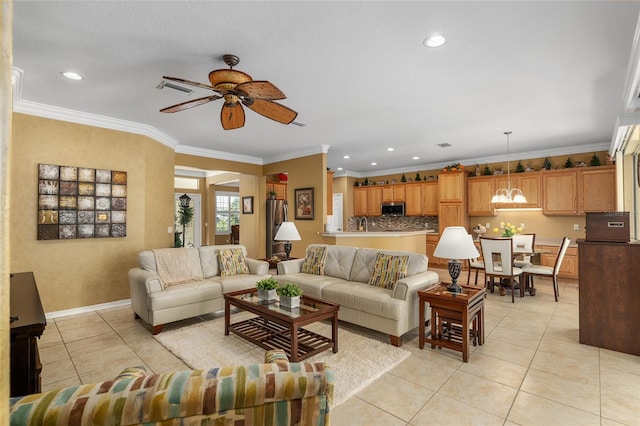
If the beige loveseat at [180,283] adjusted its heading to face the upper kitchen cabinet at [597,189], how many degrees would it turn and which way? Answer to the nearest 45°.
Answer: approximately 45° to its left

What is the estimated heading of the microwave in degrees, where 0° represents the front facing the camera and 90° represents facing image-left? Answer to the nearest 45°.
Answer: approximately 0°

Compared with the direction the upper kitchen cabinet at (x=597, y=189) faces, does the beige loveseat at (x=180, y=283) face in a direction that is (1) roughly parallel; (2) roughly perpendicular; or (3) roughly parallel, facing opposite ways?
roughly perpendicular

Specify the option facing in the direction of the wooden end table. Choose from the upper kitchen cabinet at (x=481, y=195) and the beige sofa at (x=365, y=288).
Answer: the upper kitchen cabinet

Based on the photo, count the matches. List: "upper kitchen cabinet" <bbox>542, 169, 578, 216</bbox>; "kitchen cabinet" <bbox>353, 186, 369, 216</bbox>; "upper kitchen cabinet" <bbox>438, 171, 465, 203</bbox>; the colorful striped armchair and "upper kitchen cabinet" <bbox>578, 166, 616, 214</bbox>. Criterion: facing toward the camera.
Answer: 4

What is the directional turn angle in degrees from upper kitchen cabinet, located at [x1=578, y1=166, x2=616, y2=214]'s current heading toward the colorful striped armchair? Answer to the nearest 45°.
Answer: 0° — it already faces it

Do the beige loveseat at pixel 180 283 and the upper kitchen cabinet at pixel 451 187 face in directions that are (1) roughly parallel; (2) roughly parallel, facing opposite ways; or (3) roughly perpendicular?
roughly perpendicular
